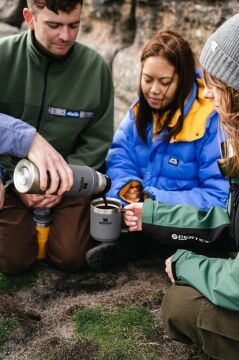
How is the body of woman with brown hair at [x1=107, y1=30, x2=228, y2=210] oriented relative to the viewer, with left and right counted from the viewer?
facing the viewer and to the left of the viewer
